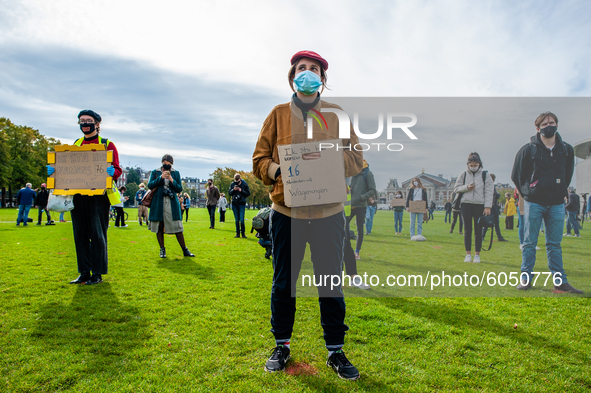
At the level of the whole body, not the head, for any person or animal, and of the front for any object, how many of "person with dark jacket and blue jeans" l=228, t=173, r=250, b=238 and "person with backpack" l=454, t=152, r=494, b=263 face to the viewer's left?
0

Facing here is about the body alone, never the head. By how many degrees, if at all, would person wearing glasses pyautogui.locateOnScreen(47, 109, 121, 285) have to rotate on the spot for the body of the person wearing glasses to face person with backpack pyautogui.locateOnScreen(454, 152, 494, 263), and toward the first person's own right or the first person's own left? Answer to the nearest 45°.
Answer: approximately 135° to the first person's own left

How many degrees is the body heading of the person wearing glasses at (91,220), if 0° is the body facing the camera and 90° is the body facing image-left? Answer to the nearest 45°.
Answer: approximately 45°

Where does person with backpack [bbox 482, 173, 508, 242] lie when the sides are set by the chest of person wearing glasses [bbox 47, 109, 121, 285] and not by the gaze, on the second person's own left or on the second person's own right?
on the second person's own left

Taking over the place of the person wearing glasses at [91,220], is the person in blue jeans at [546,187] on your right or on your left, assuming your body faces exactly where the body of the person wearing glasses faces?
on your left
